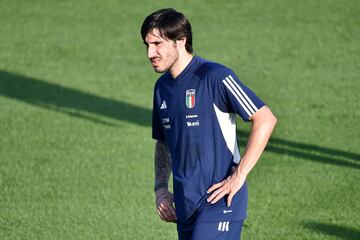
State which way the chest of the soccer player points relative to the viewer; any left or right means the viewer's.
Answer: facing the viewer and to the left of the viewer
